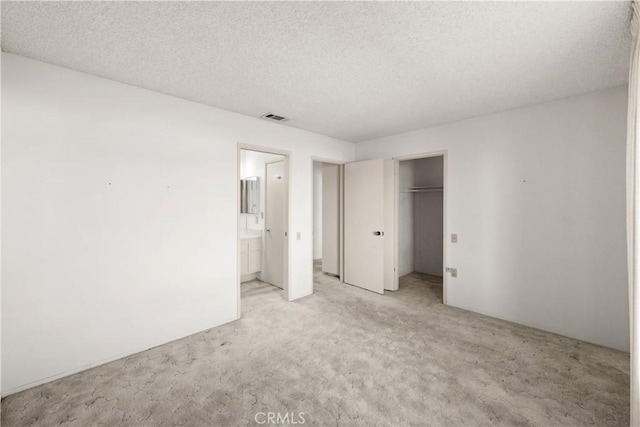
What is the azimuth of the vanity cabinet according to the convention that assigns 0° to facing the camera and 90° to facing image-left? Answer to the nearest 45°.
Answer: approximately 315°

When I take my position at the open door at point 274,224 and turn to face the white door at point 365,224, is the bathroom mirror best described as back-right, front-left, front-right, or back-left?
back-left
